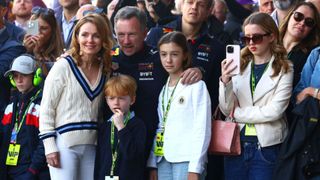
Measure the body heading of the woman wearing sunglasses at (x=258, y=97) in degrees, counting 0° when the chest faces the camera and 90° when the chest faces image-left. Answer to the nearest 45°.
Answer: approximately 45°

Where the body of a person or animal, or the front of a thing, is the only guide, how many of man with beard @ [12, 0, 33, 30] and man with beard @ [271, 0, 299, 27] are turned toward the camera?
2

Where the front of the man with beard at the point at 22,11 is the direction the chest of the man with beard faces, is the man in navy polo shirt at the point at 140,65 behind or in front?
in front

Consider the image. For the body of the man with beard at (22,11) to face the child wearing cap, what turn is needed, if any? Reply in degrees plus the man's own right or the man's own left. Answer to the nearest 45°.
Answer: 0° — they already face them

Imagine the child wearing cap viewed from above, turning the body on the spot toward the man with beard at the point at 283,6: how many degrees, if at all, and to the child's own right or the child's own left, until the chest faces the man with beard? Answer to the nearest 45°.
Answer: approximately 135° to the child's own left

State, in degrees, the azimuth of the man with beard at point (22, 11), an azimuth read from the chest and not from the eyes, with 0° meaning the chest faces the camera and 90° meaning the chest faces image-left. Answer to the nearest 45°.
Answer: approximately 0°
